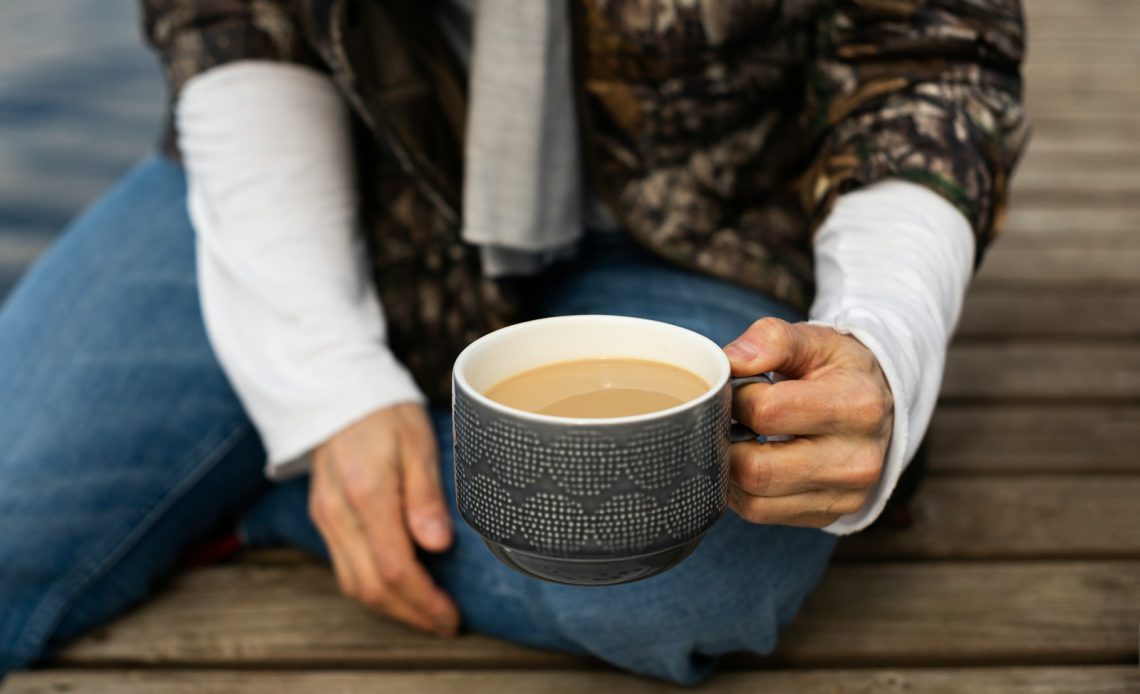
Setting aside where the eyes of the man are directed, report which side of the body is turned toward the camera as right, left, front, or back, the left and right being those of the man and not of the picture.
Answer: front
